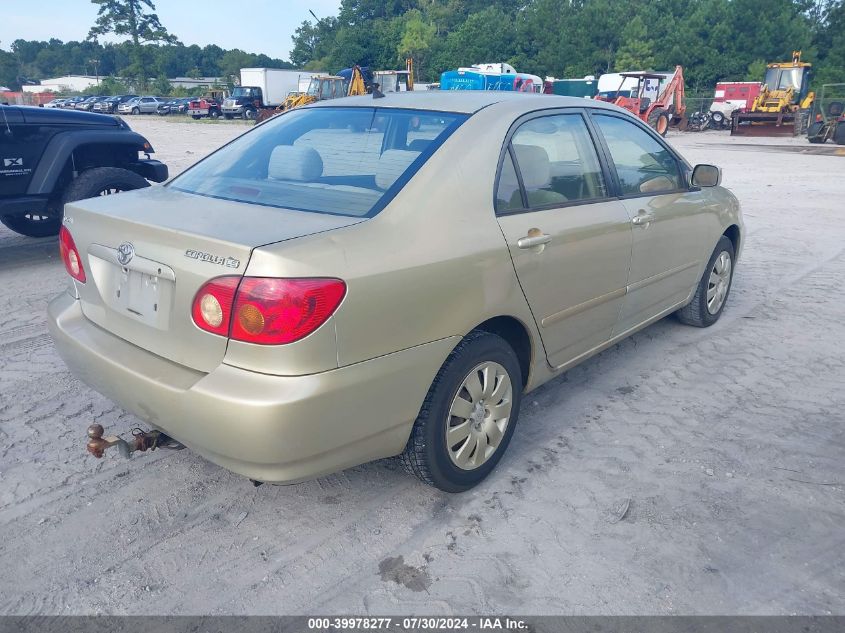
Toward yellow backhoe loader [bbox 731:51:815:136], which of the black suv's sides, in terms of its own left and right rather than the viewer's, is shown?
front

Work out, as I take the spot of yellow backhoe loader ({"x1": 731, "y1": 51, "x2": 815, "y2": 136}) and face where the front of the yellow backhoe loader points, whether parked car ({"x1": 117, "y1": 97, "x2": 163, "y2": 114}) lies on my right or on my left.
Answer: on my right

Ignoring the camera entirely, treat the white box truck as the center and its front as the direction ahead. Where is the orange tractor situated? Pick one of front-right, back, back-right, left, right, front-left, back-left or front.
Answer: left

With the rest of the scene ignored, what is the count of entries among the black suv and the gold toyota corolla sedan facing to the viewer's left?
0

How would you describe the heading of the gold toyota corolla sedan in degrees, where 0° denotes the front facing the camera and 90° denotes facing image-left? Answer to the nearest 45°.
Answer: approximately 225°

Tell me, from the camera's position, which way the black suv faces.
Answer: facing away from the viewer and to the right of the viewer

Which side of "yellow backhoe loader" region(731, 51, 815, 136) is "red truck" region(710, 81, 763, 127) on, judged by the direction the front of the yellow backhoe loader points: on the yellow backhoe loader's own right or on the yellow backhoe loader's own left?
on the yellow backhoe loader's own right

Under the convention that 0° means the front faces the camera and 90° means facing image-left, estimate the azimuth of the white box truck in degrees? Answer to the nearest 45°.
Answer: approximately 45°

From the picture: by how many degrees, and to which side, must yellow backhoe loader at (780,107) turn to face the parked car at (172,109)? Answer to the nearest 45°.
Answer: approximately 45° to its right

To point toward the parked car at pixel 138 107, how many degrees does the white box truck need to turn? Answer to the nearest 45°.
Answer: approximately 90° to its right

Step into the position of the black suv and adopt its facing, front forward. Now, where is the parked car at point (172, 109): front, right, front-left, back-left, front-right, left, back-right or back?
front-left

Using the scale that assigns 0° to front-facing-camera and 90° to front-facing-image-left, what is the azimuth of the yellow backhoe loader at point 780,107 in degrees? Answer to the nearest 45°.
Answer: approximately 45°
